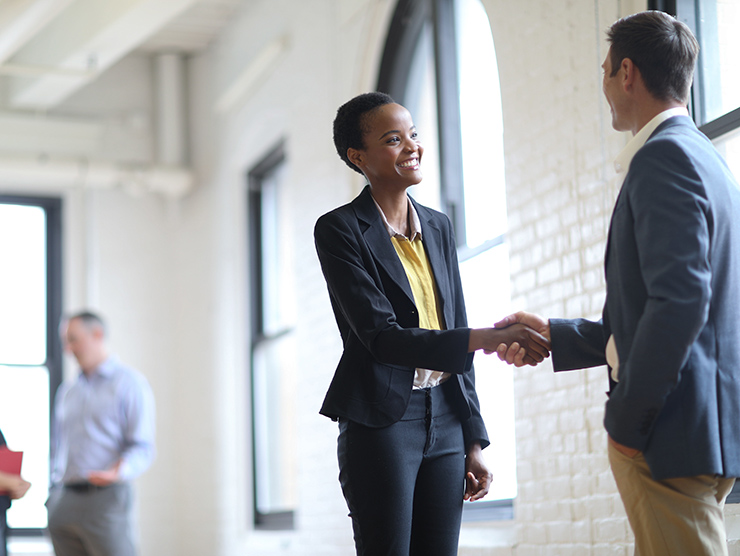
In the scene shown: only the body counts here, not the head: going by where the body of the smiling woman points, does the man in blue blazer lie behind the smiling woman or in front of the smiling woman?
in front

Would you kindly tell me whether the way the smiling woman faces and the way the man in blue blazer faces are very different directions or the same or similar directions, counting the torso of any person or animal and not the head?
very different directions

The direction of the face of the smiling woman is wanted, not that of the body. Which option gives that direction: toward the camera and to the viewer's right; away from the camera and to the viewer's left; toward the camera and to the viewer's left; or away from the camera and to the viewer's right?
toward the camera and to the viewer's right

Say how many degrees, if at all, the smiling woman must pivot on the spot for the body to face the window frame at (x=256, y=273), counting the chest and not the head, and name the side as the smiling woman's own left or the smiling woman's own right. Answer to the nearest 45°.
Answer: approximately 135° to the smiling woman's own left

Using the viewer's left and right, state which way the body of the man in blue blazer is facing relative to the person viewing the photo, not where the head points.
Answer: facing away from the viewer and to the left of the viewer

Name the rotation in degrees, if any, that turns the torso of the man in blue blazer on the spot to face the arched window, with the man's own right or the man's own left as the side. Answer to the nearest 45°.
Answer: approximately 45° to the man's own right

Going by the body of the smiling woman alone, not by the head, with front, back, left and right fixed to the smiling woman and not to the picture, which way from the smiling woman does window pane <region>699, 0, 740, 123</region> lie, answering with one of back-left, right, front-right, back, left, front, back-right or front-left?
left

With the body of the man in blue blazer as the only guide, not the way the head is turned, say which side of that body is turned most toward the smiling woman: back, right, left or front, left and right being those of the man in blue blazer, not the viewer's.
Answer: front

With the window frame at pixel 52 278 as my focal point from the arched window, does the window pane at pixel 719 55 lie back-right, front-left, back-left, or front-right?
back-left
